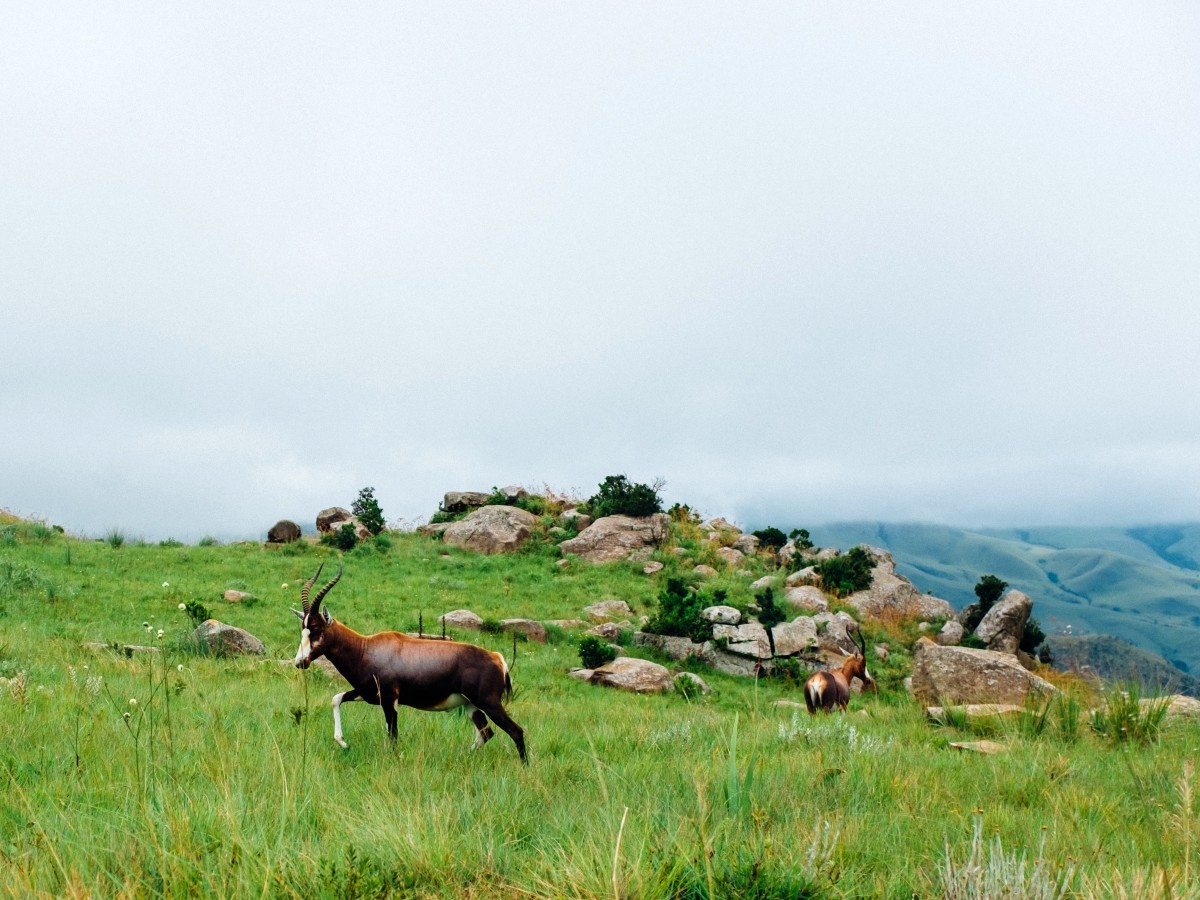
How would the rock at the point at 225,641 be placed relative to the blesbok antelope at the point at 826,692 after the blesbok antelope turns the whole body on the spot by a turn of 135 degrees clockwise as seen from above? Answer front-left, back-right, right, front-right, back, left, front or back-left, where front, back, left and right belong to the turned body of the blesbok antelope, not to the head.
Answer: right

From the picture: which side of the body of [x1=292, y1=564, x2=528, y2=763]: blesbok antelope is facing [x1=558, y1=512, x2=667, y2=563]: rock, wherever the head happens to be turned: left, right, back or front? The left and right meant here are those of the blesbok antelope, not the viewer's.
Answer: right

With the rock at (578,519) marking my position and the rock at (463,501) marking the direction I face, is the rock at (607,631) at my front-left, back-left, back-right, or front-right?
back-left

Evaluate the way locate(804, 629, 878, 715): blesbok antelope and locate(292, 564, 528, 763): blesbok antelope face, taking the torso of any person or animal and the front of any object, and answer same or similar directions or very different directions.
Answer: very different directions

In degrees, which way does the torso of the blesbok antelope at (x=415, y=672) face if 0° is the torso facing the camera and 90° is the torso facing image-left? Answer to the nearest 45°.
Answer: approximately 90°

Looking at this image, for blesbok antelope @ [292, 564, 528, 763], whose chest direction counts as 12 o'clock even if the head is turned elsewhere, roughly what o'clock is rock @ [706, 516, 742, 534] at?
The rock is roughly at 4 o'clock from the blesbok antelope.

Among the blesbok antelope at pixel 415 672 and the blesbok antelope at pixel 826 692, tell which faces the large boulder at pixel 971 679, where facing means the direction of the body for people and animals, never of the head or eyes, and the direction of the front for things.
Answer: the blesbok antelope at pixel 826 692

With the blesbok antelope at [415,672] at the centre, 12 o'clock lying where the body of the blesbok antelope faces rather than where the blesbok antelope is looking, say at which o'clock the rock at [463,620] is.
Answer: The rock is roughly at 3 o'clock from the blesbok antelope.

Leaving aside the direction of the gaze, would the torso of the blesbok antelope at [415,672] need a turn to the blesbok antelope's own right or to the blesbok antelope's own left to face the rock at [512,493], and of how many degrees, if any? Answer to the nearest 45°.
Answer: approximately 90° to the blesbok antelope's own right

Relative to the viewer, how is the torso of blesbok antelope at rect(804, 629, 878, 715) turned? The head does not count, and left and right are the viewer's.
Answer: facing away from the viewer and to the right of the viewer

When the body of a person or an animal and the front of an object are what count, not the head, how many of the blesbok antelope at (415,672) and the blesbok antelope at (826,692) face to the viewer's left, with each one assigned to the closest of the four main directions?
1

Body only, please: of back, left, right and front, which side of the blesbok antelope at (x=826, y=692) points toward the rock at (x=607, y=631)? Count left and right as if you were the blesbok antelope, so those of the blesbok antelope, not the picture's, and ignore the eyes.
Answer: left

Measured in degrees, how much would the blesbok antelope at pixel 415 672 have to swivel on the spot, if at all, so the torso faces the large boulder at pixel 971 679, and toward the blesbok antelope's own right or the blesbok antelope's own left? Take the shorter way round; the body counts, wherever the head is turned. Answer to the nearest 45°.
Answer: approximately 135° to the blesbok antelope's own right
